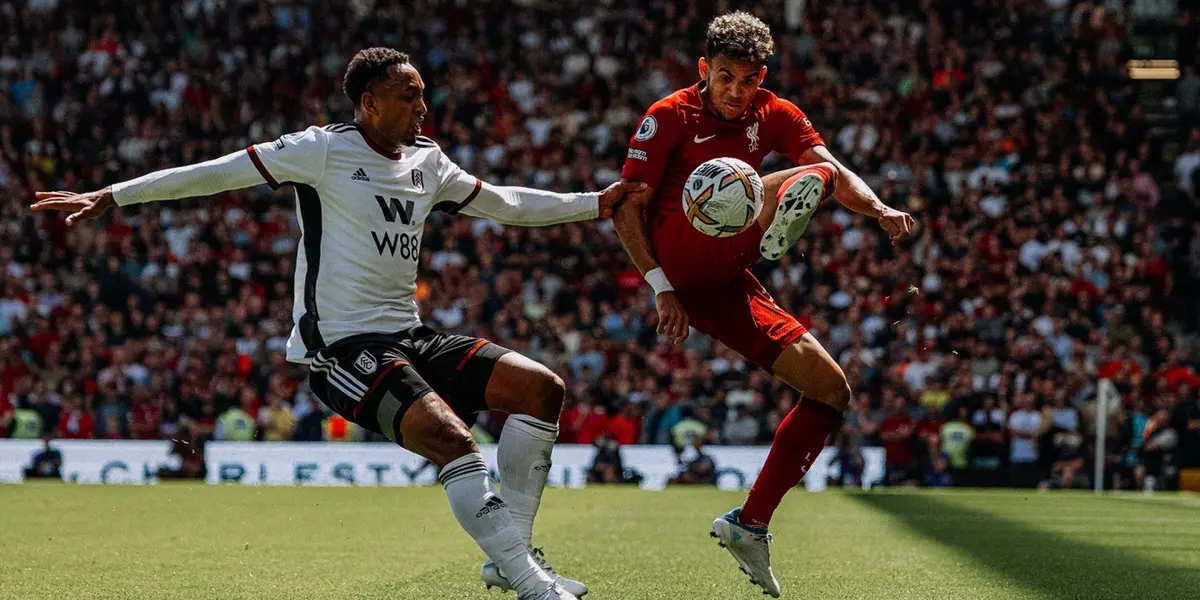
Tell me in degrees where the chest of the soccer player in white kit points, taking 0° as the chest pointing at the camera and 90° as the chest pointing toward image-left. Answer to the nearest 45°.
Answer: approximately 315°

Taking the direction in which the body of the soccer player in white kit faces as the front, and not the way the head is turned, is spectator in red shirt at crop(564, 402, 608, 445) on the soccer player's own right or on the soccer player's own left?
on the soccer player's own left

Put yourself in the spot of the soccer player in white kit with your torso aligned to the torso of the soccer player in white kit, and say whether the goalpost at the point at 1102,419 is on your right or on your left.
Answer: on your left

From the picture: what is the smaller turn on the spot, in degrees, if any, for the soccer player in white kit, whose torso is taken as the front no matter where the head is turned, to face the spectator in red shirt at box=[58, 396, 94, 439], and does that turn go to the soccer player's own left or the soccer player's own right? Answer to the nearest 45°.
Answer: approximately 135° to the soccer player's own left

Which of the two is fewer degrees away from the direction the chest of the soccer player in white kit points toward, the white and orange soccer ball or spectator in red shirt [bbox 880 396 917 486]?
the white and orange soccer ball

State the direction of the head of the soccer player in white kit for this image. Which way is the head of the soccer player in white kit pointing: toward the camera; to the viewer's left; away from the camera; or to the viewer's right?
to the viewer's right

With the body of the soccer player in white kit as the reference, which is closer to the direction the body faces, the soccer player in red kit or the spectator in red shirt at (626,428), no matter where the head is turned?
the soccer player in red kit

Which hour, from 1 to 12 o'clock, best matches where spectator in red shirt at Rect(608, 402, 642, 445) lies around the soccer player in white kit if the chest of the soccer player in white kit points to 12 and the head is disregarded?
The spectator in red shirt is roughly at 8 o'clock from the soccer player in white kit.

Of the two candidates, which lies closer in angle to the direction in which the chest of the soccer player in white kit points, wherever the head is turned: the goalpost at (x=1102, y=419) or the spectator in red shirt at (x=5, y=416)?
the goalpost

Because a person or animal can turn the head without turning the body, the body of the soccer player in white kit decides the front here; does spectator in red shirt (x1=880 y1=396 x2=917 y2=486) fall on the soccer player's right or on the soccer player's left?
on the soccer player's left

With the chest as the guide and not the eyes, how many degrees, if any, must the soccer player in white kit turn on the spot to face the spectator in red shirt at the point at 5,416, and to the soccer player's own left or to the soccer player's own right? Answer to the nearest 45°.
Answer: approximately 135° to the soccer player's own left
